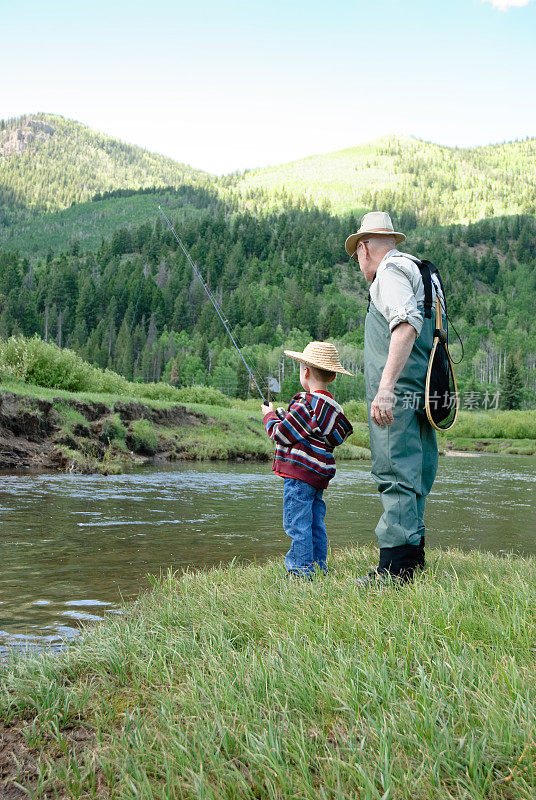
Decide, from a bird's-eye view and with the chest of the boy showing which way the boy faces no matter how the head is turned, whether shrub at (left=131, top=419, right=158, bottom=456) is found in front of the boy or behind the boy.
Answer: in front

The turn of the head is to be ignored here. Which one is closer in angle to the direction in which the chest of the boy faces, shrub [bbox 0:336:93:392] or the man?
the shrub

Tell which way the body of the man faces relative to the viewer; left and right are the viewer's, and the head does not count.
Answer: facing to the left of the viewer

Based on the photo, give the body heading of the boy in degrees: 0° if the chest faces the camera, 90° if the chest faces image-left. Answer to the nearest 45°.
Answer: approximately 135°

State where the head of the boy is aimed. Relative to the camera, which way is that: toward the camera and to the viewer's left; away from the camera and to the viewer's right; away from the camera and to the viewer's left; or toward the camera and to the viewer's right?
away from the camera and to the viewer's left

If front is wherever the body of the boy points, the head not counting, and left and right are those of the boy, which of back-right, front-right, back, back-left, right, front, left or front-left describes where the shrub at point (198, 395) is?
front-right
